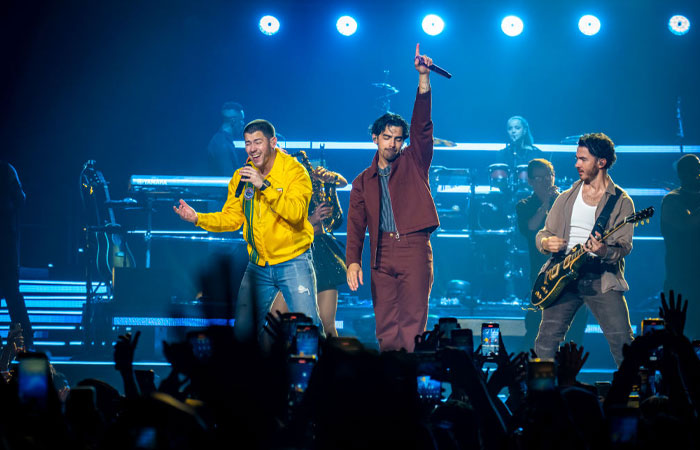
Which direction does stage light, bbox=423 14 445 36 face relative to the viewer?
toward the camera

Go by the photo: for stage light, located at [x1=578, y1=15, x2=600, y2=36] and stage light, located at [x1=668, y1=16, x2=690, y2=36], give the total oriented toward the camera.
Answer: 2

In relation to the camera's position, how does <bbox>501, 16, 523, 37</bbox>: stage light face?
facing the viewer

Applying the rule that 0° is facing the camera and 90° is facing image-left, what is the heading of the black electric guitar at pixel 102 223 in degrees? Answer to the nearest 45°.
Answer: approximately 45°

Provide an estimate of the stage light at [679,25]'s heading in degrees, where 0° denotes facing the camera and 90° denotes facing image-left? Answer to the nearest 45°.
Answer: approximately 0°

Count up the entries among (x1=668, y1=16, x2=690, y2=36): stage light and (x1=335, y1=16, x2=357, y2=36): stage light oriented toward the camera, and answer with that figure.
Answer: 2

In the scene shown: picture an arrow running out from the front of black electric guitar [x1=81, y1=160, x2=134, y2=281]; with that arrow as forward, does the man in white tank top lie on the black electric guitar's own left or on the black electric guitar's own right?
on the black electric guitar's own left

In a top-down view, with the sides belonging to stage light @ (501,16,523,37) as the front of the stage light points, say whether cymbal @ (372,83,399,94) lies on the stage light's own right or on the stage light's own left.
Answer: on the stage light's own right

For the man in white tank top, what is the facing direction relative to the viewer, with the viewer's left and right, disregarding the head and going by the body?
facing the viewer and to the left of the viewer

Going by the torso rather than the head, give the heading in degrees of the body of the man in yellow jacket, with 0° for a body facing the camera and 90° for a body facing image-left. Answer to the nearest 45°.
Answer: approximately 45°

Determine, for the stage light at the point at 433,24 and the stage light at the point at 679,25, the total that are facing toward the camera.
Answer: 2

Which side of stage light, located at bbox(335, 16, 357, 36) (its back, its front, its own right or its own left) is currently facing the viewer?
front

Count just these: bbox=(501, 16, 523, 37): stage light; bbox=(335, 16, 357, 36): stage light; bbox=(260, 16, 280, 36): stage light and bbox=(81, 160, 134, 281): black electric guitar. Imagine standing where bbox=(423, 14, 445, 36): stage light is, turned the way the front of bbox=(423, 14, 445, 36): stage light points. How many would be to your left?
1
